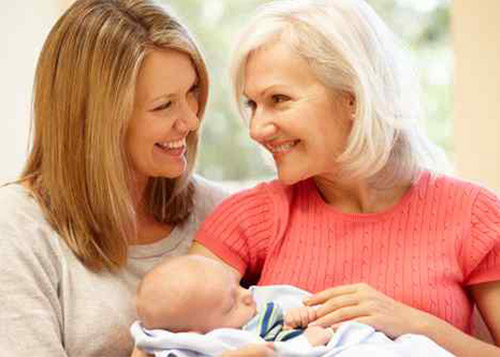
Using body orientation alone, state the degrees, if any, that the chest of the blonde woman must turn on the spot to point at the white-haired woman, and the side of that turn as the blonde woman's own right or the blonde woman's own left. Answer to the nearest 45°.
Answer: approximately 45° to the blonde woman's own left

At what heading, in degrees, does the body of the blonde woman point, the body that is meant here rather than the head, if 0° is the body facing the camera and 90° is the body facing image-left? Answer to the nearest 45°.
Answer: approximately 315°

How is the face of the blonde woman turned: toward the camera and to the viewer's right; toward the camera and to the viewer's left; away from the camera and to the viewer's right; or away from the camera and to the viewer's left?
toward the camera and to the viewer's right

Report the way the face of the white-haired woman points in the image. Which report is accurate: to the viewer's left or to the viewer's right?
to the viewer's left
